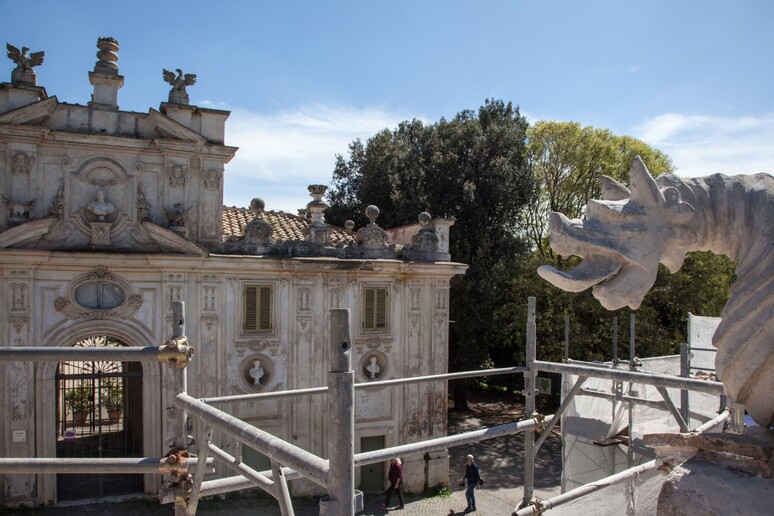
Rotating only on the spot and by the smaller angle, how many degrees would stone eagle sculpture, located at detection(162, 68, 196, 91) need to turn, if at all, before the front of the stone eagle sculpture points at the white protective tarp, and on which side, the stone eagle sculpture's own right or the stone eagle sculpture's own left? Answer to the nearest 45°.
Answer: approximately 45° to the stone eagle sculpture's own left

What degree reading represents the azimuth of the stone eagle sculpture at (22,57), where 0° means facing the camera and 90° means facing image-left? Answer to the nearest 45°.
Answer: approximately 0°

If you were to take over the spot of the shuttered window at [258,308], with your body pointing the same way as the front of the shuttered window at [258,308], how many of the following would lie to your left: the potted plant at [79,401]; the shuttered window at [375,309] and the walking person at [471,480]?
2

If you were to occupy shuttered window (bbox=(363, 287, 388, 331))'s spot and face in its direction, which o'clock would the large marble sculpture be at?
The large marble sculpture is roughly at 12 o'clock from the shuttered window.

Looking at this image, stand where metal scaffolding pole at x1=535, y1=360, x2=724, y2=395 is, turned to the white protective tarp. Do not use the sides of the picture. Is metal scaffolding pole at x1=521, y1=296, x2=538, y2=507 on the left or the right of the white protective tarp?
left
